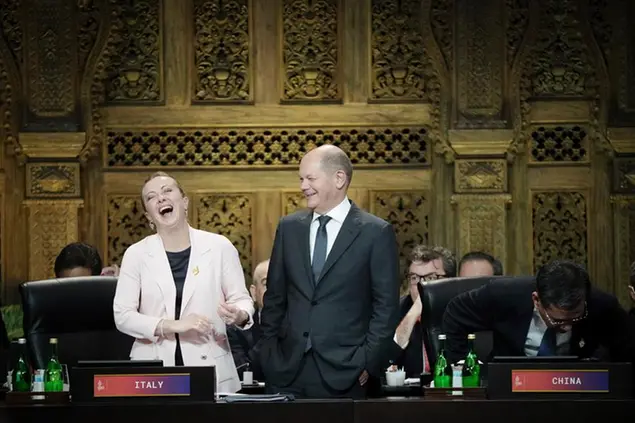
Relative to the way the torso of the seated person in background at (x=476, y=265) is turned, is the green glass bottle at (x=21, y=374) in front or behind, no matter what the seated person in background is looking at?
in front

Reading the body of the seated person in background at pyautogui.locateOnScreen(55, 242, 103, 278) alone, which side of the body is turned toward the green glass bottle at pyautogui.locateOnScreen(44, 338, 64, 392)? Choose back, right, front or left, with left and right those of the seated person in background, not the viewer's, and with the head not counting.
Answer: front

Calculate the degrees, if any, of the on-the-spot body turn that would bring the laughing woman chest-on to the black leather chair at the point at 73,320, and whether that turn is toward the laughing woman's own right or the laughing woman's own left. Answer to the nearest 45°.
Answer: approximately 135° to the laughing woman's own right

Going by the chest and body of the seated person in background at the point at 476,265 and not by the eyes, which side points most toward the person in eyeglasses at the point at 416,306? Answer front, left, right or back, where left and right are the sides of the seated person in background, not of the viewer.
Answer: front

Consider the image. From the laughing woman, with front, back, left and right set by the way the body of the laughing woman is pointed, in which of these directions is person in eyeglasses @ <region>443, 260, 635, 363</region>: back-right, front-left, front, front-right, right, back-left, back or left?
left

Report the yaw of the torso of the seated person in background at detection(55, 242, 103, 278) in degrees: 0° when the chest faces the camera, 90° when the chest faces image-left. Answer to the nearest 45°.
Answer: approximately 0°

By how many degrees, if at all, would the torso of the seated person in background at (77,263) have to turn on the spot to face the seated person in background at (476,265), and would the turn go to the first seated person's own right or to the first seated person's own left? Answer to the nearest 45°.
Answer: approximately 90° to the first seated person's own left

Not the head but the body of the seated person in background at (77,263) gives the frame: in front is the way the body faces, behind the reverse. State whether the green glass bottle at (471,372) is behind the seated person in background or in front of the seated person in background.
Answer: in front

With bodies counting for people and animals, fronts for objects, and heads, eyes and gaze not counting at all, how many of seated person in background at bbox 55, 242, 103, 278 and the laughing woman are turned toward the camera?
2

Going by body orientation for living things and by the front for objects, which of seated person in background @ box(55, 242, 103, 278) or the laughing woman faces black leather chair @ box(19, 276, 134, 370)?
the seated person in background

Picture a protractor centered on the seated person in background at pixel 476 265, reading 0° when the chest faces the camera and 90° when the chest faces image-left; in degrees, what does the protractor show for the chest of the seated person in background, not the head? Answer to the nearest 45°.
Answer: approximately 45°
